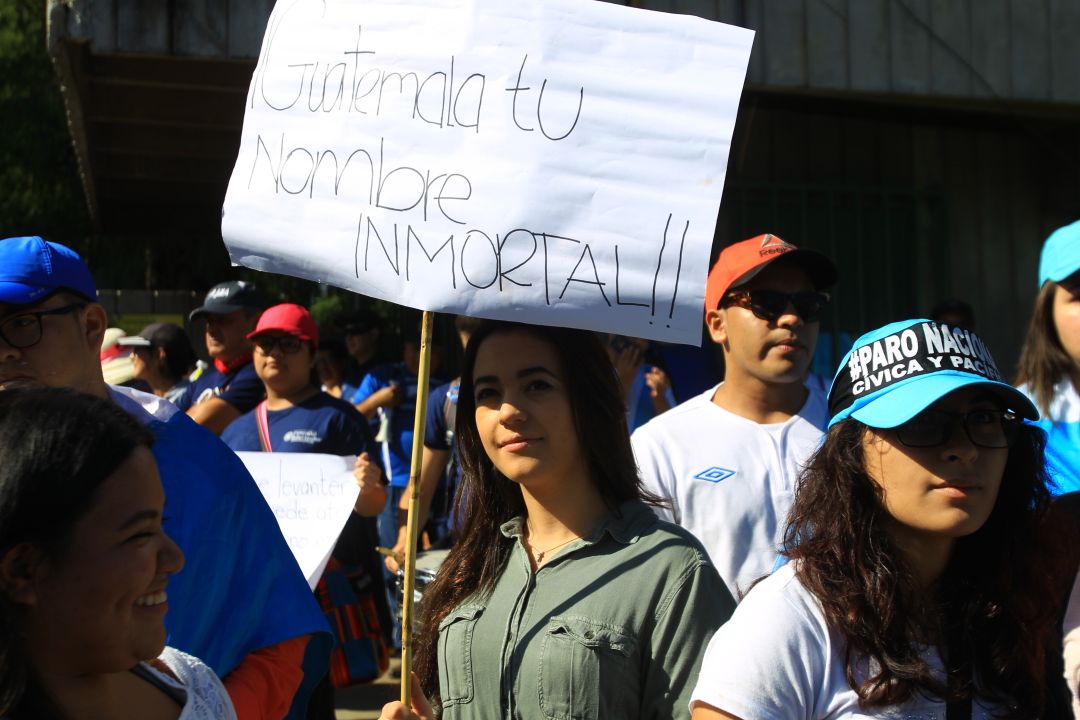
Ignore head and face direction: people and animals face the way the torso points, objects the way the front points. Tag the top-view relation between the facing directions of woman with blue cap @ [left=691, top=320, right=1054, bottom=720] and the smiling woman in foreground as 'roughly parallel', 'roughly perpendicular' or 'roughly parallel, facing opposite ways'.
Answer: roughly perpendicular

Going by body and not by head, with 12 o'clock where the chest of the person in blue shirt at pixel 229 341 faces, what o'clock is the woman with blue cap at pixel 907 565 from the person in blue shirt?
The woman with blue cap is roughly at 10 o'clock from the person in blue shirt.

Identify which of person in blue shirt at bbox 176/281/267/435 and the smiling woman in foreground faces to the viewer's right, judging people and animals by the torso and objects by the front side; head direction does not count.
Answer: the smiling woman in foreground

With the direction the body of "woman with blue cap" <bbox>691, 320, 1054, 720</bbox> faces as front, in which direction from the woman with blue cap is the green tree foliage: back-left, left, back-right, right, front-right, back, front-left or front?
back

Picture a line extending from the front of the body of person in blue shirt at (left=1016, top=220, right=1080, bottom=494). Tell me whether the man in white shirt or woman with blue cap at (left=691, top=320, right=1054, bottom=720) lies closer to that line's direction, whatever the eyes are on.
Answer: the woman with blue cap

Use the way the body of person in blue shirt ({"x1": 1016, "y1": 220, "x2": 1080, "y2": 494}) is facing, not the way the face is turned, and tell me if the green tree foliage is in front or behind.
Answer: behind

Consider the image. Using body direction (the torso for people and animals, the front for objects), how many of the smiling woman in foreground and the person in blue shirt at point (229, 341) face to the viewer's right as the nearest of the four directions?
1

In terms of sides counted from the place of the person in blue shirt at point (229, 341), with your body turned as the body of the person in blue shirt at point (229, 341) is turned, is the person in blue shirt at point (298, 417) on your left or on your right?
on your left

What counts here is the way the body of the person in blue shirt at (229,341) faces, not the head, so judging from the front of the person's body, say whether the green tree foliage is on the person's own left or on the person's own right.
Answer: on the person's own right

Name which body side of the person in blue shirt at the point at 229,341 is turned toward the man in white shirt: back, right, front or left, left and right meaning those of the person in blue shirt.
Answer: left

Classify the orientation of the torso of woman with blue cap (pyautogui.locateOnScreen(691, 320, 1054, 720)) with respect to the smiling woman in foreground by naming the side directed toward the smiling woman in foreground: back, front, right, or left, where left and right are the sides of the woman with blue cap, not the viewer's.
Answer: right

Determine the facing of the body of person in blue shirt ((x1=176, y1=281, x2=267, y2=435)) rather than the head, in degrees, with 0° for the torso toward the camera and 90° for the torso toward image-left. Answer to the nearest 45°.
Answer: approximately 45°
